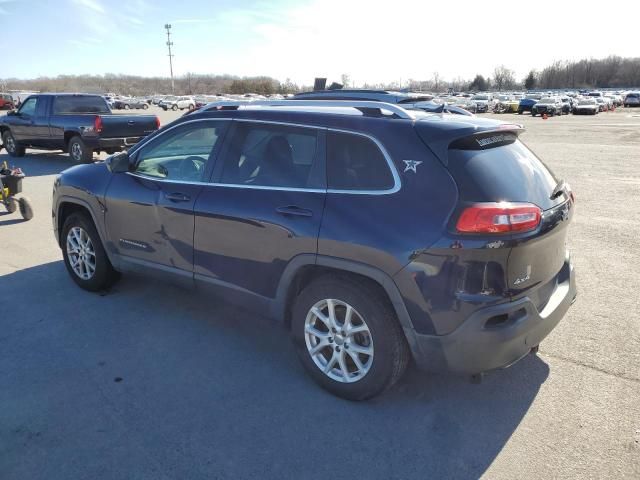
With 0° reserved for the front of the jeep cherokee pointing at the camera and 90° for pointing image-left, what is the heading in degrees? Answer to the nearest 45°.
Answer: approximately 135°
